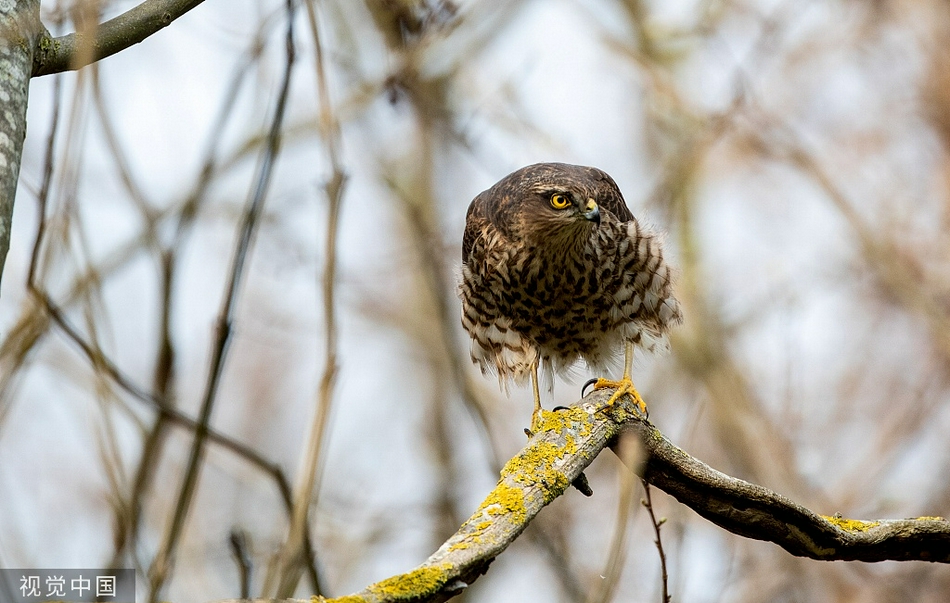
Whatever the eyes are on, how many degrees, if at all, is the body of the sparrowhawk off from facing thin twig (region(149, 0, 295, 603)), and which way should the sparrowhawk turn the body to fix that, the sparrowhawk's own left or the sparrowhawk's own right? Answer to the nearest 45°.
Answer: approximately 135° to the sparrowhawk's own right

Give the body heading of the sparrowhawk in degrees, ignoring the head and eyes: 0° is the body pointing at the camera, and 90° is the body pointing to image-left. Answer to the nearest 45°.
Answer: approximately 0°
